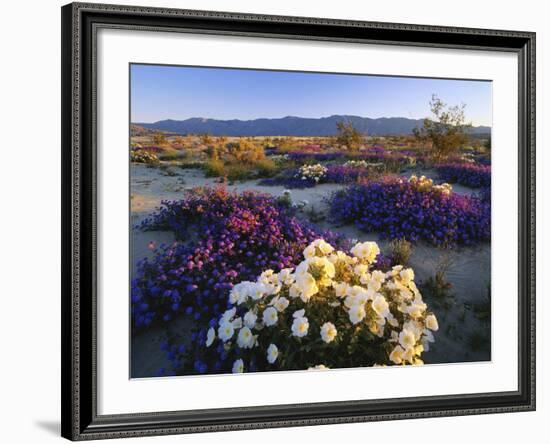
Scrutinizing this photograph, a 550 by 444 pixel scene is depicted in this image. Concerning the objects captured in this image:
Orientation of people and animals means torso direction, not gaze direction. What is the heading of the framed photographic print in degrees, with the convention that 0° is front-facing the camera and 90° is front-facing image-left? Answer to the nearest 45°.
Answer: approximately 315°
